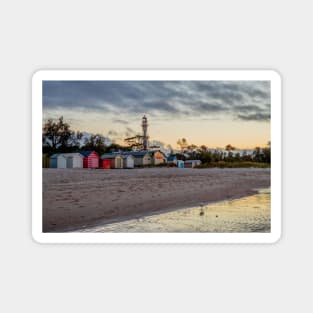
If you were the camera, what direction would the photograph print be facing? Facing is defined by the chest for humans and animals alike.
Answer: facing the viewer
